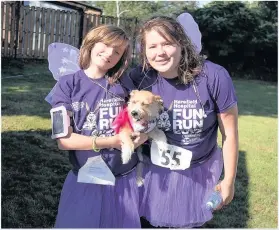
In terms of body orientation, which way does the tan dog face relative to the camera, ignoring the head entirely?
toward the camera

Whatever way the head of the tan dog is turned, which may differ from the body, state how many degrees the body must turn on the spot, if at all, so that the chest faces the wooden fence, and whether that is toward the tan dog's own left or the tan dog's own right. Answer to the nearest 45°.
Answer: approximately 180°
